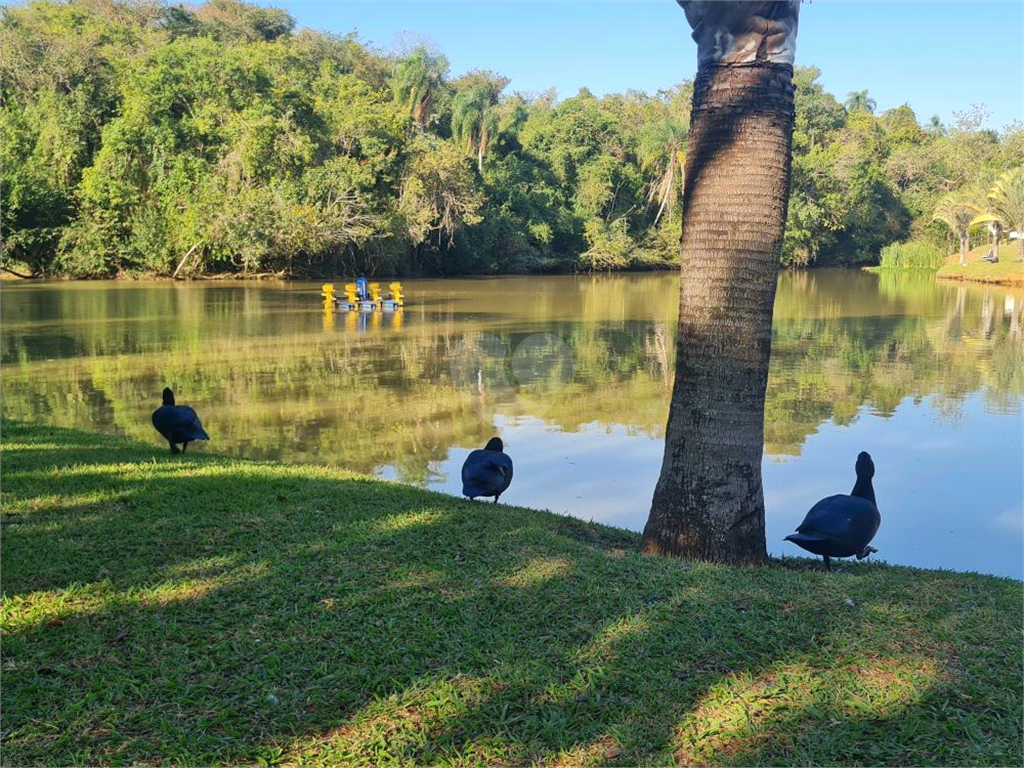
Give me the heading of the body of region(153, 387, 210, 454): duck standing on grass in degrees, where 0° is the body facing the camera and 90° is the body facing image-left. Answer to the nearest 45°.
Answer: approximately 90°

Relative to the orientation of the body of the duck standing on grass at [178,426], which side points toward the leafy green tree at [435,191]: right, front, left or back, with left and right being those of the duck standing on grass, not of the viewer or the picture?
right
